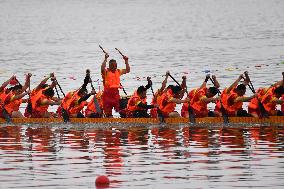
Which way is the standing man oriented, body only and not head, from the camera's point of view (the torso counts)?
toward the camera
